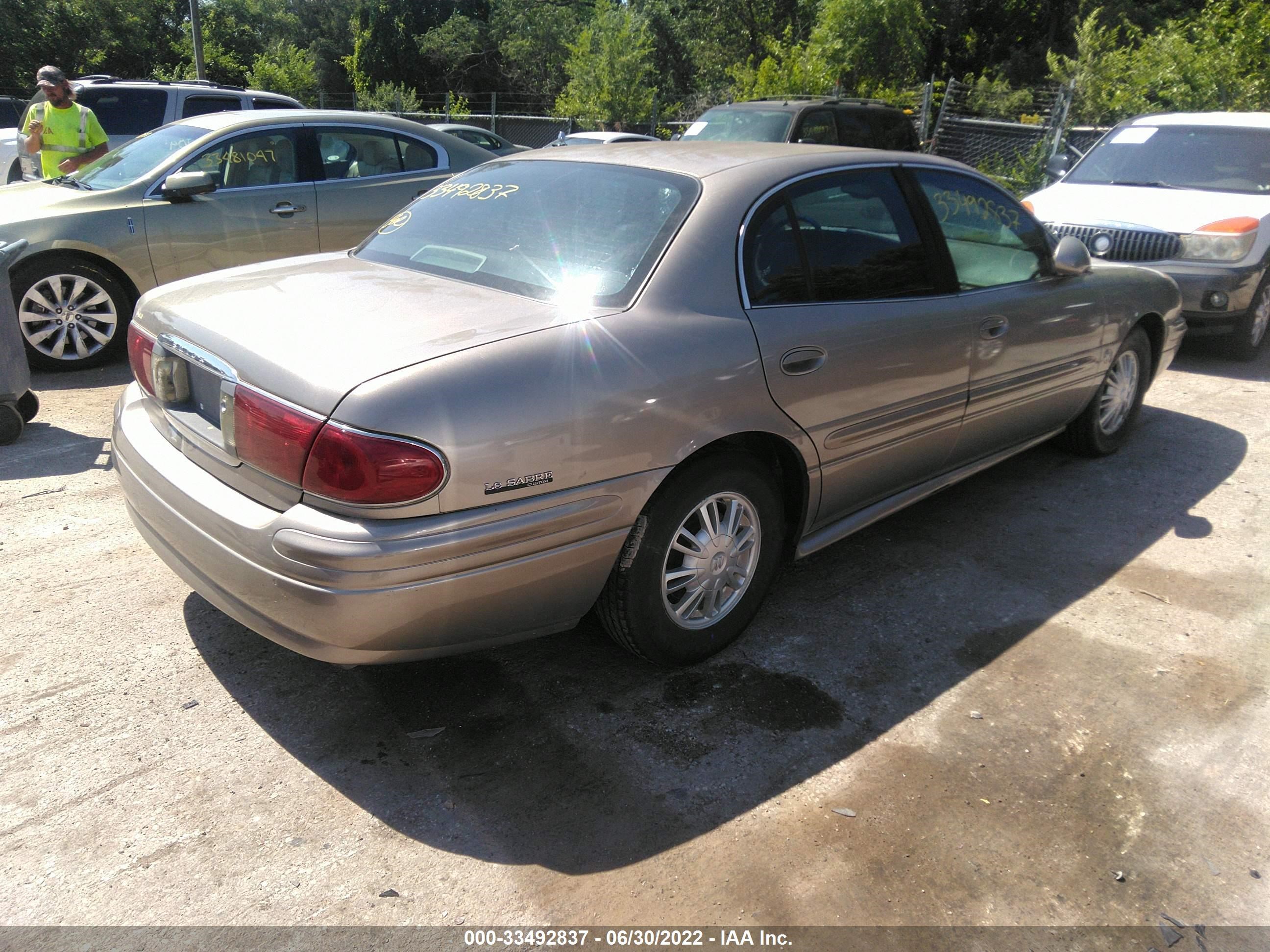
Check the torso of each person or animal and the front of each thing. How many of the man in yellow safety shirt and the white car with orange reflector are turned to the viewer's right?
0

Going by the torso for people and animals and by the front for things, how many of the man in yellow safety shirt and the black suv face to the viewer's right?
0

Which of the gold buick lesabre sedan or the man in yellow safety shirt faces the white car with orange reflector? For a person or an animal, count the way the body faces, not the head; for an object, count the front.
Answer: the gold buick lesabre sedan

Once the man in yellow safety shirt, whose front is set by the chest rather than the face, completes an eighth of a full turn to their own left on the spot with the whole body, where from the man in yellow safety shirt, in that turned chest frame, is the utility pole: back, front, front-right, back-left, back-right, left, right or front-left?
back

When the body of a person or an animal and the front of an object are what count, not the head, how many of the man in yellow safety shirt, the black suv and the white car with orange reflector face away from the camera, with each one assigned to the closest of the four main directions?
0

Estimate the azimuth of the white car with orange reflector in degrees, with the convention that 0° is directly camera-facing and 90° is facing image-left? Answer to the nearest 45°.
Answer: approximately 45°

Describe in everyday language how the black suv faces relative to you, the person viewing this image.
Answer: facing the viewer and to the left of the viewer

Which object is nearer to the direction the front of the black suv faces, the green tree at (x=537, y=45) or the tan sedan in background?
the tan sedan in background

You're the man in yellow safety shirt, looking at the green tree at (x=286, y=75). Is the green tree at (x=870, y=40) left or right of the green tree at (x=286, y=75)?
right

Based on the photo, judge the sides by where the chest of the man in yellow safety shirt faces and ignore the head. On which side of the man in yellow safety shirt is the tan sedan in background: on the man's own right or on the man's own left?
on the man's own left

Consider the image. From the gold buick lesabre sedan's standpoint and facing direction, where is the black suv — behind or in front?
in front

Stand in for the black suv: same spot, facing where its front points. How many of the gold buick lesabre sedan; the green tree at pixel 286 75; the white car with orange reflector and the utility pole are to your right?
2

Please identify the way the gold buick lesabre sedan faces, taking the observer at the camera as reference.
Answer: facing away from the viewer and to the right of the viewer

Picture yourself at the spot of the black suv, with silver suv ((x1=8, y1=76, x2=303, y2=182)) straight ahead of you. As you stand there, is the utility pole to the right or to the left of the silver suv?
right

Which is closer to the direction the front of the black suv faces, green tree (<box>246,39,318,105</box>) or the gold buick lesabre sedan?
the gold buick lesabre sedan

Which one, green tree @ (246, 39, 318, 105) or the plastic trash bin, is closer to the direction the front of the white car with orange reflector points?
the plastic trash bin

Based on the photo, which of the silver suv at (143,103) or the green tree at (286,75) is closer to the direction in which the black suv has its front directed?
the silver suv

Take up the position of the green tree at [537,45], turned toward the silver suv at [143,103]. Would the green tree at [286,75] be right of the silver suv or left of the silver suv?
right

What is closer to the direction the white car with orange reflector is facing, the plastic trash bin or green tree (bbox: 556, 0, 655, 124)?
the plastic trash bin

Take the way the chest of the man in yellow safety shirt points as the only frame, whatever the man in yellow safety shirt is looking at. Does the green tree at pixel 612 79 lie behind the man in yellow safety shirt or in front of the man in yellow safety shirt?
behind
